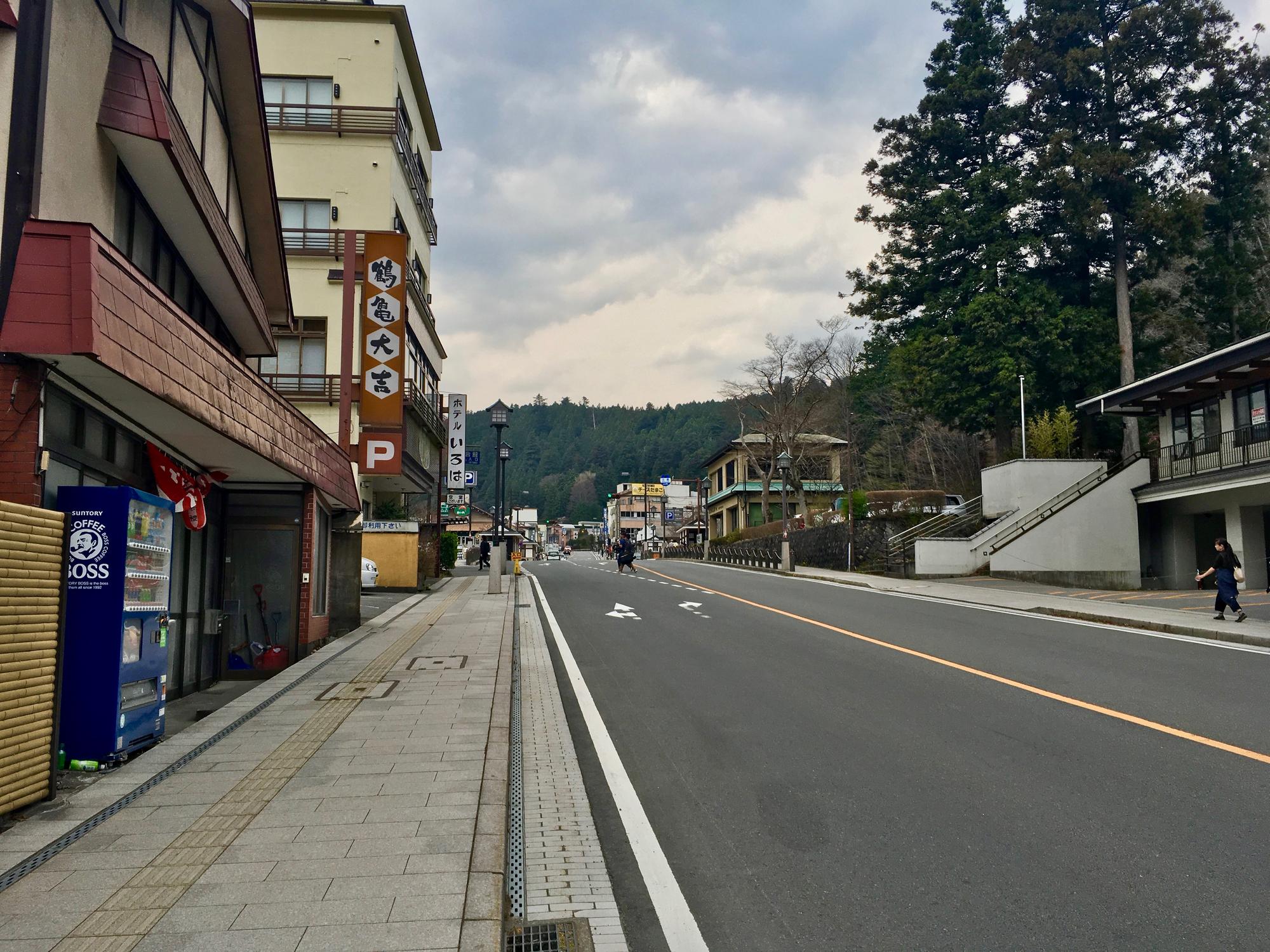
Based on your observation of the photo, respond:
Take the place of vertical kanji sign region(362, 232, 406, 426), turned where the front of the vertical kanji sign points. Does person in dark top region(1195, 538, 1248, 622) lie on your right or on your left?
on your left

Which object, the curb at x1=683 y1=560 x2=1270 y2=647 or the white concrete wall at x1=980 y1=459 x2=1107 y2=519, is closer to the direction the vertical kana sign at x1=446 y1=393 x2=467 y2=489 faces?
the curb

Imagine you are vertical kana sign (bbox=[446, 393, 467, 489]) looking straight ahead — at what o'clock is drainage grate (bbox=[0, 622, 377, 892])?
The drainage grate is roughly at 12 o'clock from the vertical kana sign.

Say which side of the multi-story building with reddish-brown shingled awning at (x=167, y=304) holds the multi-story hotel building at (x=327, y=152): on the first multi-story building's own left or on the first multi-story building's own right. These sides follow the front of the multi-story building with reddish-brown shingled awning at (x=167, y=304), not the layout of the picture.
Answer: on the first multi-story building's own left

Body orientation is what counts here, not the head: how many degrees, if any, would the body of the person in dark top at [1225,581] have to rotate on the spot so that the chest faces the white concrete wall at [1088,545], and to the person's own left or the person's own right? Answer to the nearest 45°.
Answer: approximately 90° to the person's own right

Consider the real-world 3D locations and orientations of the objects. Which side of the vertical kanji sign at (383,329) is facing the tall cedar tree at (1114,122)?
left

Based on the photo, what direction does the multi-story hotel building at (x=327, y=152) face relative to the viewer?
to the viewer's right

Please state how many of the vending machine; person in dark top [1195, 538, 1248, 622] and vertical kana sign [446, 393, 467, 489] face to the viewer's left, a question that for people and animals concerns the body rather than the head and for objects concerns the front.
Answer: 1

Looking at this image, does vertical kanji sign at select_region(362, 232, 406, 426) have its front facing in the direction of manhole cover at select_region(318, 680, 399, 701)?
yes

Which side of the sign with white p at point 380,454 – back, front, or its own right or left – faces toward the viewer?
front

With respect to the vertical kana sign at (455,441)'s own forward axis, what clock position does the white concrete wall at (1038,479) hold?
The white concrete wall is roughly at 10 o'clock from the vertical kana sign.
